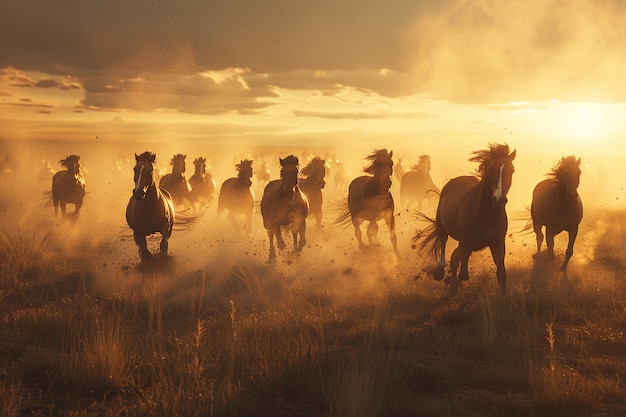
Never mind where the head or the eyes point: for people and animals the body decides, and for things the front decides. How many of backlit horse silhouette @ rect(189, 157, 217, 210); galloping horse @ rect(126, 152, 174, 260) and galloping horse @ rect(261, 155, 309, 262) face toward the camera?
3

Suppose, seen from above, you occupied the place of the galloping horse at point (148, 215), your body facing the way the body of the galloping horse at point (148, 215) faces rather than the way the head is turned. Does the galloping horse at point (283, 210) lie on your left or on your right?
on your left

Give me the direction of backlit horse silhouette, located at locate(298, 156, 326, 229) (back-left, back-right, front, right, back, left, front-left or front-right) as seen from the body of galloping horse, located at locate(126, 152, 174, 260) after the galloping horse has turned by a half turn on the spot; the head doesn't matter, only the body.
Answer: front-right

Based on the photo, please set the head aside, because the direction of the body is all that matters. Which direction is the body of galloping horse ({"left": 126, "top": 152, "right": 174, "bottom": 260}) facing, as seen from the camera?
toward the camera

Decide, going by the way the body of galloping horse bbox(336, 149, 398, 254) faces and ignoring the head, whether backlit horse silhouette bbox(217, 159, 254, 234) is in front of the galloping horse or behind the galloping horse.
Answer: behind

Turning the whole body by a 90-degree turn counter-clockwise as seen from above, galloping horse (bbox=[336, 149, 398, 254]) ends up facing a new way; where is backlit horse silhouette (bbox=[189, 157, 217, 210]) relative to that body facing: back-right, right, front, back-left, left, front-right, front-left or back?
left

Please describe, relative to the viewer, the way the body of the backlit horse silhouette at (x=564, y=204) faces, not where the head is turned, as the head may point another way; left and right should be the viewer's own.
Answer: facing the viewer and to the right of the viewer

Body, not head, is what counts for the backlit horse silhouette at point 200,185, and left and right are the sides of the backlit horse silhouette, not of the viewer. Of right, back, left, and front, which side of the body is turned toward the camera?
front

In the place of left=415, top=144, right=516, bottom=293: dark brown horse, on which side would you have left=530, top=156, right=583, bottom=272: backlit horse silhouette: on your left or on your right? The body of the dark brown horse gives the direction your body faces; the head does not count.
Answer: on your left
